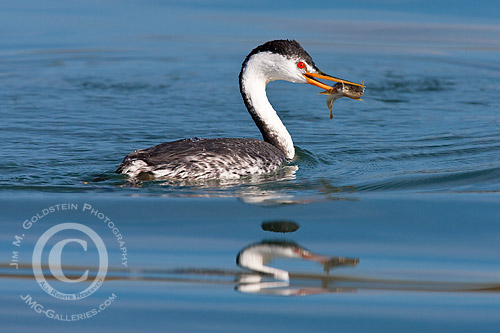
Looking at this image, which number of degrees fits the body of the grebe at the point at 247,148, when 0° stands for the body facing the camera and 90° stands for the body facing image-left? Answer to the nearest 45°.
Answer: approximately 270°
